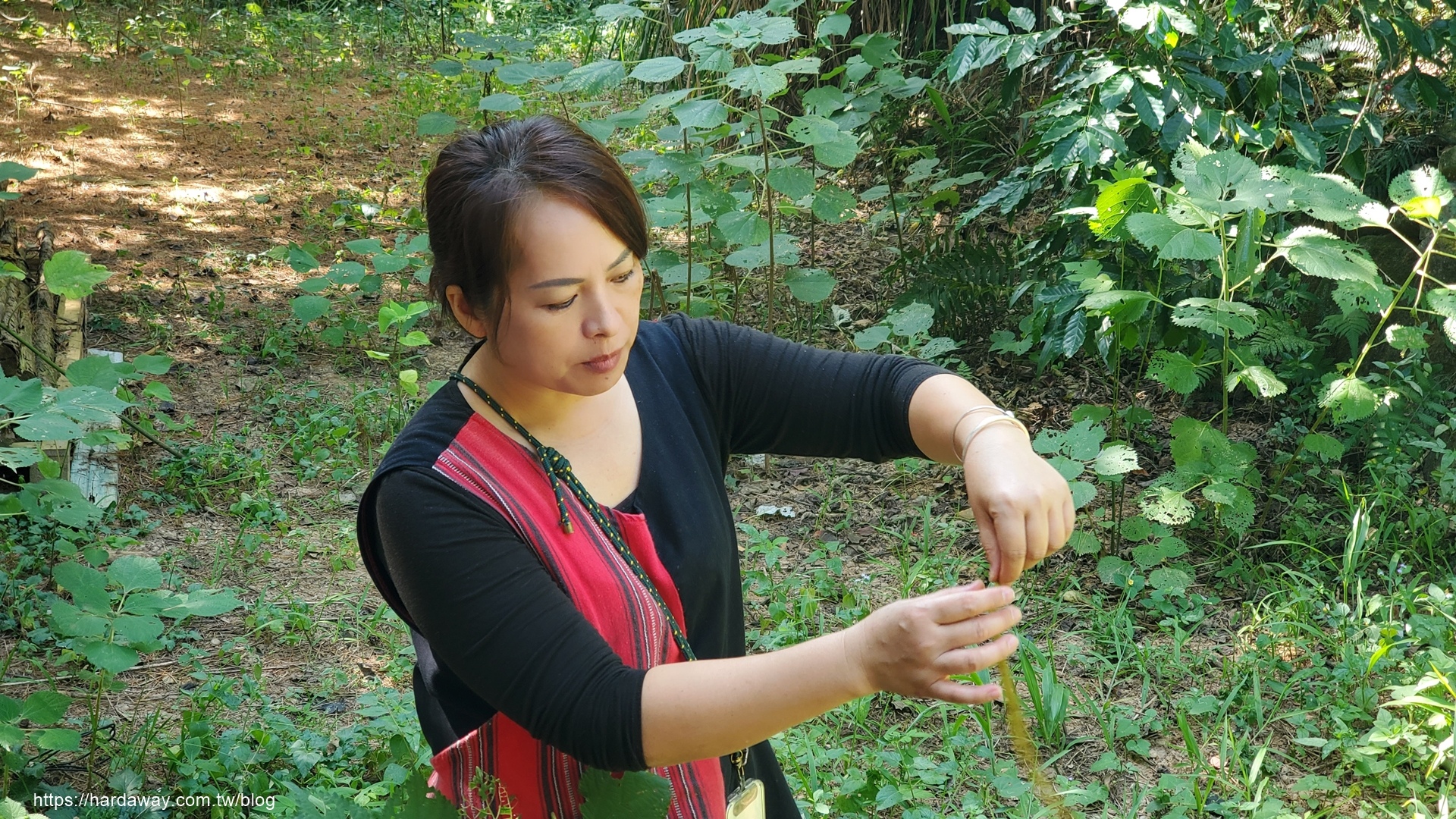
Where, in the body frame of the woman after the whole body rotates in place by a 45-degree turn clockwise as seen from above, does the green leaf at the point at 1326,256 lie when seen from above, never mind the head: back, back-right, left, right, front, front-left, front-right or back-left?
back-left

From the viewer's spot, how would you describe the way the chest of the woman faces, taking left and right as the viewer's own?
facing the viewer and to the right of the viewer

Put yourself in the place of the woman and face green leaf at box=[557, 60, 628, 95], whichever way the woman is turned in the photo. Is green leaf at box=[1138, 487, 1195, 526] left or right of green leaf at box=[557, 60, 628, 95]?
right

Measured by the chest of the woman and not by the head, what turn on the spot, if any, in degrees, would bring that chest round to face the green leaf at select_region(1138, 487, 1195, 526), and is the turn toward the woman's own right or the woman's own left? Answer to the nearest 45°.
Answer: approximately 90° to the woman's own left

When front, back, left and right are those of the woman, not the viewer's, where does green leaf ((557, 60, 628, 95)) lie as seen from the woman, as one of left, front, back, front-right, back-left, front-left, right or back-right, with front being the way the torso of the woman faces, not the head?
back-left

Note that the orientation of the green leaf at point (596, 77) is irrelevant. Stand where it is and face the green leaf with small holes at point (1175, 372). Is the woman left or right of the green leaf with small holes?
right

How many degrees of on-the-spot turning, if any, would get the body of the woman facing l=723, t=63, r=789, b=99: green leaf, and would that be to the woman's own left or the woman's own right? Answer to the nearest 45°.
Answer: approximately 135° to the woman's own left

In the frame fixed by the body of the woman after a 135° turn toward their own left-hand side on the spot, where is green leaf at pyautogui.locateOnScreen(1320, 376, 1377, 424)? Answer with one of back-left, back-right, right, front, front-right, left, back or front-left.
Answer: front-right

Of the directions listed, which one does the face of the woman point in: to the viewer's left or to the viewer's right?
to the viewer's right

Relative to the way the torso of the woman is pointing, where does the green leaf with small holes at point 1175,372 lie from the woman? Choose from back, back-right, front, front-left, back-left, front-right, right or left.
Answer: left
